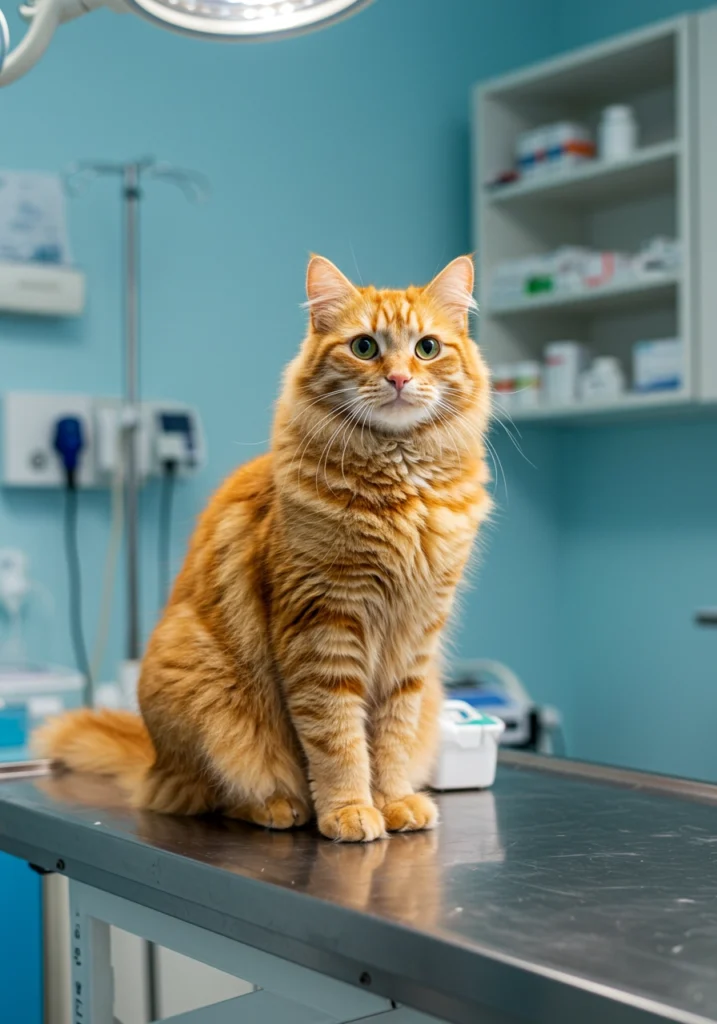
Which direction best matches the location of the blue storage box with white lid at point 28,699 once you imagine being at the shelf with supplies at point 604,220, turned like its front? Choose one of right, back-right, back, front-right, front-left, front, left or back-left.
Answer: front

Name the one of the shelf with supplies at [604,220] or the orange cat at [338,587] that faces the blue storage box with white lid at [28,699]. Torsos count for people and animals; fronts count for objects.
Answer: the shelf with supplies

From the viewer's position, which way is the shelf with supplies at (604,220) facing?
facing the viewer and to the left of the viewer

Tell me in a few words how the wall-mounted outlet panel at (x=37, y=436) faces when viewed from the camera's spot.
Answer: facing the viewer

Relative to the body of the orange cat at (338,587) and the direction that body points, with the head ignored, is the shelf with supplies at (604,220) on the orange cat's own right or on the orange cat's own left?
on the orange cat's own left

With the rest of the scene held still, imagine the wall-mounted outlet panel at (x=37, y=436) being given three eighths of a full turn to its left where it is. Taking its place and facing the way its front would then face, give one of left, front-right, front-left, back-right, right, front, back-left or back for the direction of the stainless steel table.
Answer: back-right

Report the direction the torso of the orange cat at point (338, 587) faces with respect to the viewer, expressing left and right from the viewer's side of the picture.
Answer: facing the viewer and to the right of the viewer

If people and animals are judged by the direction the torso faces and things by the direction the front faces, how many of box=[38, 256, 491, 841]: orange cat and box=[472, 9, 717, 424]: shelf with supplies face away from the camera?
0

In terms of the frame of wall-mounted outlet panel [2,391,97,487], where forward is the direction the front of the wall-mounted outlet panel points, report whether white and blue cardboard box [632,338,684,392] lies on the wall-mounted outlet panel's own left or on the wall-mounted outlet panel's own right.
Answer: on the wall-mounted outlet panel's own left

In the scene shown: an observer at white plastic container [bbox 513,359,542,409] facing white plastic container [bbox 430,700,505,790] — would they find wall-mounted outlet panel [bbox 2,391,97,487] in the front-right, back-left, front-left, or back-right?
front-right
